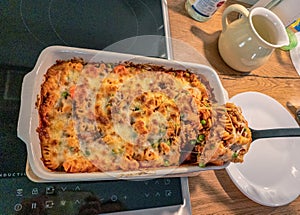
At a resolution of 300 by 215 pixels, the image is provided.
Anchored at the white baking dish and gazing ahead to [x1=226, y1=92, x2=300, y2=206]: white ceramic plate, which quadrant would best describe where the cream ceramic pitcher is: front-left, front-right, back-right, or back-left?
front-left

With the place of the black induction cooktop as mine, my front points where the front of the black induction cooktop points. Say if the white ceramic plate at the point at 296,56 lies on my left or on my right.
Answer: on my left

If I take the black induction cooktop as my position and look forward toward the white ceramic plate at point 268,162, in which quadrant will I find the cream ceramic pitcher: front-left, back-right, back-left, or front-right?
front-left

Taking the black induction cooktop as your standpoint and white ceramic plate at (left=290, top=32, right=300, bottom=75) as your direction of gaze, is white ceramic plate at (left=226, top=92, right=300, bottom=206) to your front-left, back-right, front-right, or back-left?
front-right

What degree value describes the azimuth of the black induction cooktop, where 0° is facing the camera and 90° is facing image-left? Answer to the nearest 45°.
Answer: approximately 0°

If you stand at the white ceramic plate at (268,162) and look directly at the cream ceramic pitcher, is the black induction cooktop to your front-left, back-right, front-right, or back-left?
front-left
